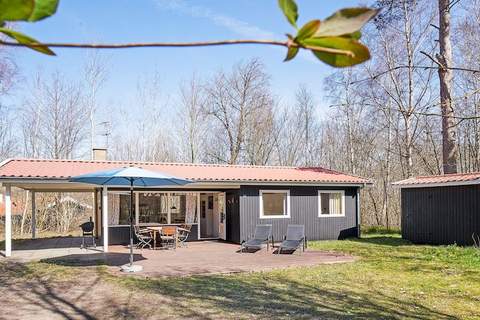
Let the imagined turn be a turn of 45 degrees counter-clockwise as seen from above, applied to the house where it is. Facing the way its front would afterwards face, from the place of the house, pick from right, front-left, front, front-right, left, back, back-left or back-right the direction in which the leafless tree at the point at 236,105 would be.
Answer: back-left

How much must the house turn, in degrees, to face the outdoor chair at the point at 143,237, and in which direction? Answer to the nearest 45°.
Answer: approximately 45° to its right

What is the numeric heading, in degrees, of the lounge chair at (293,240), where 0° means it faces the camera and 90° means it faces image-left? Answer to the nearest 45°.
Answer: approximately 45°

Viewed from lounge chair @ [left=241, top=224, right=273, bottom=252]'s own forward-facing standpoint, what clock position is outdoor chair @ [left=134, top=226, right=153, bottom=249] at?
The outdoor chair is roughly at 2 o'clock from the lounge chair.

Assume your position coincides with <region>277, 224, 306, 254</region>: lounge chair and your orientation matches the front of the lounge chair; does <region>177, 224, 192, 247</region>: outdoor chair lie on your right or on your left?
on your right

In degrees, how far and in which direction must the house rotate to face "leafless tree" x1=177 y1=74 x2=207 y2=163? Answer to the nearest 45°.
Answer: approximately 180°
